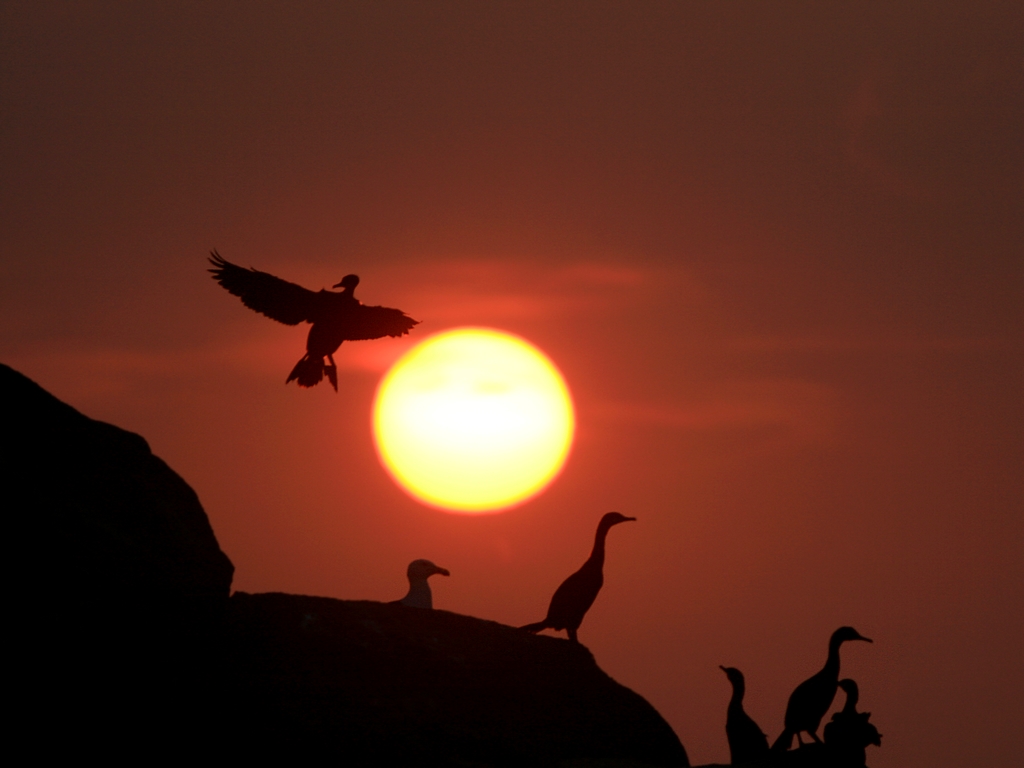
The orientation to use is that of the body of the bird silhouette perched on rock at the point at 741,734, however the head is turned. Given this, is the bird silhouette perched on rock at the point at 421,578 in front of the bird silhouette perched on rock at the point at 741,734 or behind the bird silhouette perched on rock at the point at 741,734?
in front

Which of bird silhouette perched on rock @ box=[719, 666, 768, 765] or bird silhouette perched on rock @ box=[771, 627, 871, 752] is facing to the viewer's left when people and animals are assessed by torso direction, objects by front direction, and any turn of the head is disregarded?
bird silhouette perched on rock @ box=[719, 666, 768, 765]

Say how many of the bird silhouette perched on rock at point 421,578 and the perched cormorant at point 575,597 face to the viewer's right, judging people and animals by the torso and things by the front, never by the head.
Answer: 2

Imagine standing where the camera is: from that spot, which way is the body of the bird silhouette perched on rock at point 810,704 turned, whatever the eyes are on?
to the viewer's right

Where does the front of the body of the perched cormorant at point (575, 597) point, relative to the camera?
to the viewer's right

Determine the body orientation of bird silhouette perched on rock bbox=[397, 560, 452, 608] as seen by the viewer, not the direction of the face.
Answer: to the viewer's right

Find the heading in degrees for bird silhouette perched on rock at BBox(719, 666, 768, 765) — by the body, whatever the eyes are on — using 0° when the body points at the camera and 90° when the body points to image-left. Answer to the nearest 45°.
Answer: approximately 90°

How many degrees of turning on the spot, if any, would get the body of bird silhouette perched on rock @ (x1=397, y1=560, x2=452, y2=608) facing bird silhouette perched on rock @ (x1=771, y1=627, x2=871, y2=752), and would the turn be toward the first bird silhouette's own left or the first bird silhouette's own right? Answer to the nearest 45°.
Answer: approximately 45° to the first bird silhouette's own right
